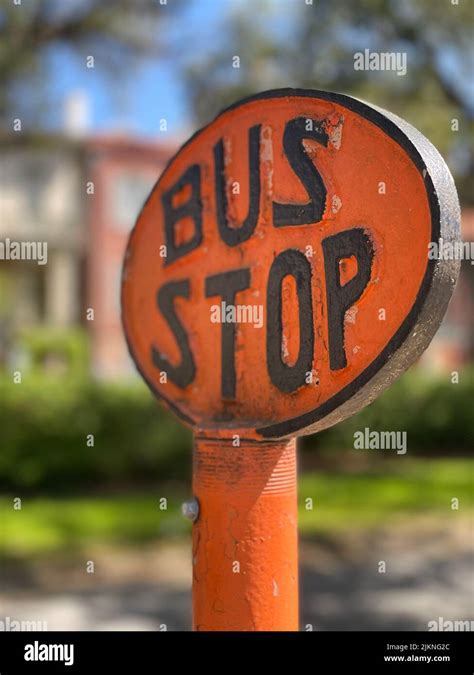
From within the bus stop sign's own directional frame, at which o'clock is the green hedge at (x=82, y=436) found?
The green hedge is roughly at 4 o'clock from the bus stop sign.

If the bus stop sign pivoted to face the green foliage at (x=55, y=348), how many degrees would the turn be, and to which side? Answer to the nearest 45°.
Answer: approximately 135° to its right

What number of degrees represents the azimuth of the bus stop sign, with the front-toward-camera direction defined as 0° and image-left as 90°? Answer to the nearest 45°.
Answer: approximately 45°
